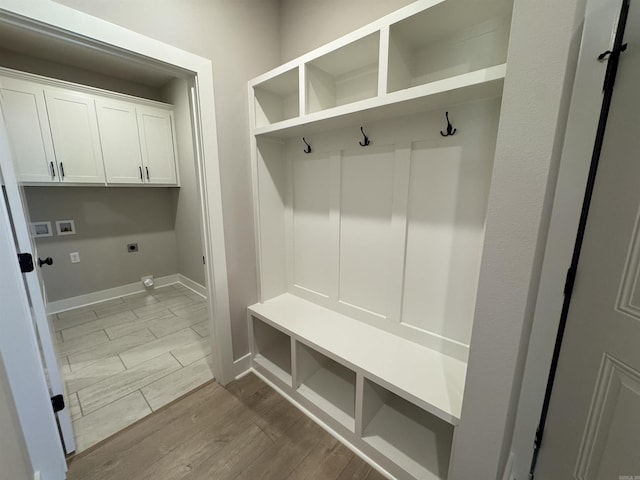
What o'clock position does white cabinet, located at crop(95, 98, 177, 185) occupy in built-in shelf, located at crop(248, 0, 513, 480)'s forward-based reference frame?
The white cabinet is roughly at 2 o'clock from the built-in shelf.

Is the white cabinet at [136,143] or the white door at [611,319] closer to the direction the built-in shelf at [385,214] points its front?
the white cabinet

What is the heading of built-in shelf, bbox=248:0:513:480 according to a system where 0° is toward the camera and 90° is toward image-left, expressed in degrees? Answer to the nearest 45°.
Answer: approximately 45°

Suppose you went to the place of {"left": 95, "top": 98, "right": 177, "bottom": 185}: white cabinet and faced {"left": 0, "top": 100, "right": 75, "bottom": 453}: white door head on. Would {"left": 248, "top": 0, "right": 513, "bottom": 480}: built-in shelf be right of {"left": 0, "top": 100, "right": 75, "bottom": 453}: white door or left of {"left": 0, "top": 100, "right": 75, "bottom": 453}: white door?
left

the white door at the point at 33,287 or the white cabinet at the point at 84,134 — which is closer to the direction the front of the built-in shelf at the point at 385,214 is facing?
the white door

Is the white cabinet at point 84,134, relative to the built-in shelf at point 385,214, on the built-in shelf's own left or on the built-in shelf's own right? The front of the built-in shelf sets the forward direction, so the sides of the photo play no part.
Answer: on the built-in shelf's own right

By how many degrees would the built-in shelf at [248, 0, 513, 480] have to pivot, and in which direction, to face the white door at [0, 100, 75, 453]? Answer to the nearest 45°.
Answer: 0° — it already faces it
